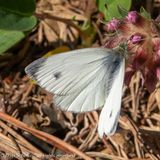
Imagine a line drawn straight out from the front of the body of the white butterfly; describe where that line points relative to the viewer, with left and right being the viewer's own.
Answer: facing away from the viewer and to the right of the viewer

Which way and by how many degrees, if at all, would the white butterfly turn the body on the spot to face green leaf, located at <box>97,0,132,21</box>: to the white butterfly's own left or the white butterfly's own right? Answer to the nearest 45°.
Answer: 0° — it already faces it

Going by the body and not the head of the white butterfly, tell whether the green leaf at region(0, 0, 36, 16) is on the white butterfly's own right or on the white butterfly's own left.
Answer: on the white butterfly's own left

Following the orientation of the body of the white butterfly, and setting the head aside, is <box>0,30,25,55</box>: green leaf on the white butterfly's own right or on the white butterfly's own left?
on the white butterfly's own left

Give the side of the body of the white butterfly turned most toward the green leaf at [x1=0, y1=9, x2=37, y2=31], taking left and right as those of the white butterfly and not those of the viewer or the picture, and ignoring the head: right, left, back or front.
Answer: left
